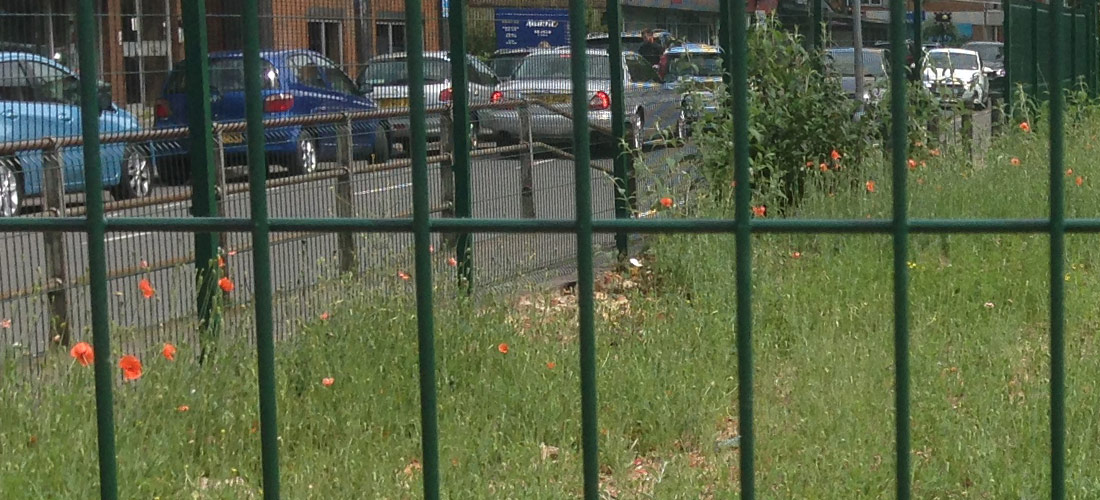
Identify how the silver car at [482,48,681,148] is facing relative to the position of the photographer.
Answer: facing away from the viewer and to the right of the viewer

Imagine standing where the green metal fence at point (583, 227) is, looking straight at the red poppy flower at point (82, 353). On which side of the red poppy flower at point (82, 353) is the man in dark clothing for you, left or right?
right

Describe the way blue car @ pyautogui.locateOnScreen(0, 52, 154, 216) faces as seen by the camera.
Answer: facing away from the viewer and to the right of the viewer

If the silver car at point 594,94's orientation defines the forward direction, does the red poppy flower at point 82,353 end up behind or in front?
behind

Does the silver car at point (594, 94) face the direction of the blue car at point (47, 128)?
no

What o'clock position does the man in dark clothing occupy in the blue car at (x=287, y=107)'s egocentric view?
The man in dark clothing is roughly at 12 o'clock from the blue car.

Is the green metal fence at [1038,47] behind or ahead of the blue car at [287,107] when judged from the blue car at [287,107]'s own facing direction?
ahead

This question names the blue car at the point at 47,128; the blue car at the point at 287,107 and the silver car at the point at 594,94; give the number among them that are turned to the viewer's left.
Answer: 0

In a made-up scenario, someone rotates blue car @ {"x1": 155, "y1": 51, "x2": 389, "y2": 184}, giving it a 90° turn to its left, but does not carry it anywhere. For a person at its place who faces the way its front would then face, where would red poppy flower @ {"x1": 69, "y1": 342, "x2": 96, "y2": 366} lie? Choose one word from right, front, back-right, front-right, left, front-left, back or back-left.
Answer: back-left

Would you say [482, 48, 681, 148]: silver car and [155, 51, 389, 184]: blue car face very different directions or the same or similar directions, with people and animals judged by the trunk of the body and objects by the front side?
same or similar directions

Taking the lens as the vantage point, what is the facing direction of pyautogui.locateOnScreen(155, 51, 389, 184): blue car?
facing away from the viewer and to the right of the viewer

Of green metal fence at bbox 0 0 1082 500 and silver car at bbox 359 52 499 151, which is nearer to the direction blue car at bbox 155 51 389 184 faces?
the silver car

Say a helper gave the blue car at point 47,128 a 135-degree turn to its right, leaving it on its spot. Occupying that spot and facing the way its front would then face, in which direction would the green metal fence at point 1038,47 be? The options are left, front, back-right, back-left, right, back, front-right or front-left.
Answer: back-left

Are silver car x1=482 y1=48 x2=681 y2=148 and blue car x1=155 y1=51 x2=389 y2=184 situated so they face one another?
no

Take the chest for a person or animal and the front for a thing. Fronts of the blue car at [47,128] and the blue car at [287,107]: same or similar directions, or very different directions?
same or similar directions
